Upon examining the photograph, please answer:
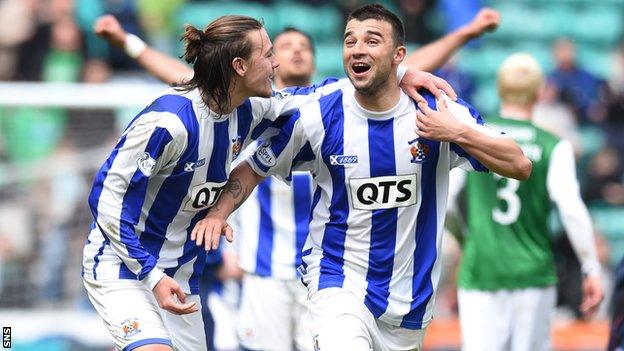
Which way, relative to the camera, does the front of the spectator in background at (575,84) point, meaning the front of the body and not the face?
toward the camera

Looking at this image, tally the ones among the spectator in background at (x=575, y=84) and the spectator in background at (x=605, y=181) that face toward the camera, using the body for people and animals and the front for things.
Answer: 2

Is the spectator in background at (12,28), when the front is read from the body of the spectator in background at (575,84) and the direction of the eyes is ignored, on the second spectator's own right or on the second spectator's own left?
on the second spectator's own right

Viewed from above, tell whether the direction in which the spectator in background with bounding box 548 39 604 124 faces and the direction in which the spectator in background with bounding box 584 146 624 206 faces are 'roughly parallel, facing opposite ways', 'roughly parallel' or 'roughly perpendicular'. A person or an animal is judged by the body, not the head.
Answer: roughly parallel

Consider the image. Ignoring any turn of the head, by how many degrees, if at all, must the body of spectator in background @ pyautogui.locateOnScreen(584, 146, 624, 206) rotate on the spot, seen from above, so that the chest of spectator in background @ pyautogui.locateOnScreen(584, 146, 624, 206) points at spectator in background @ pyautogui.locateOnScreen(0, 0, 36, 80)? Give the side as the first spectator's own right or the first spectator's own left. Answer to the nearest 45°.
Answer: approximately 90° to the first spectator's own right
